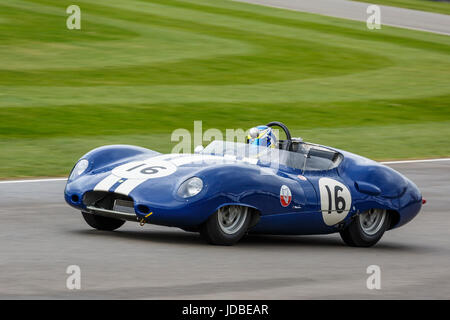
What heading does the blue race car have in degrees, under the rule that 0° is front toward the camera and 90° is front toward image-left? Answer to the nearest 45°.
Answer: approximately 45°
